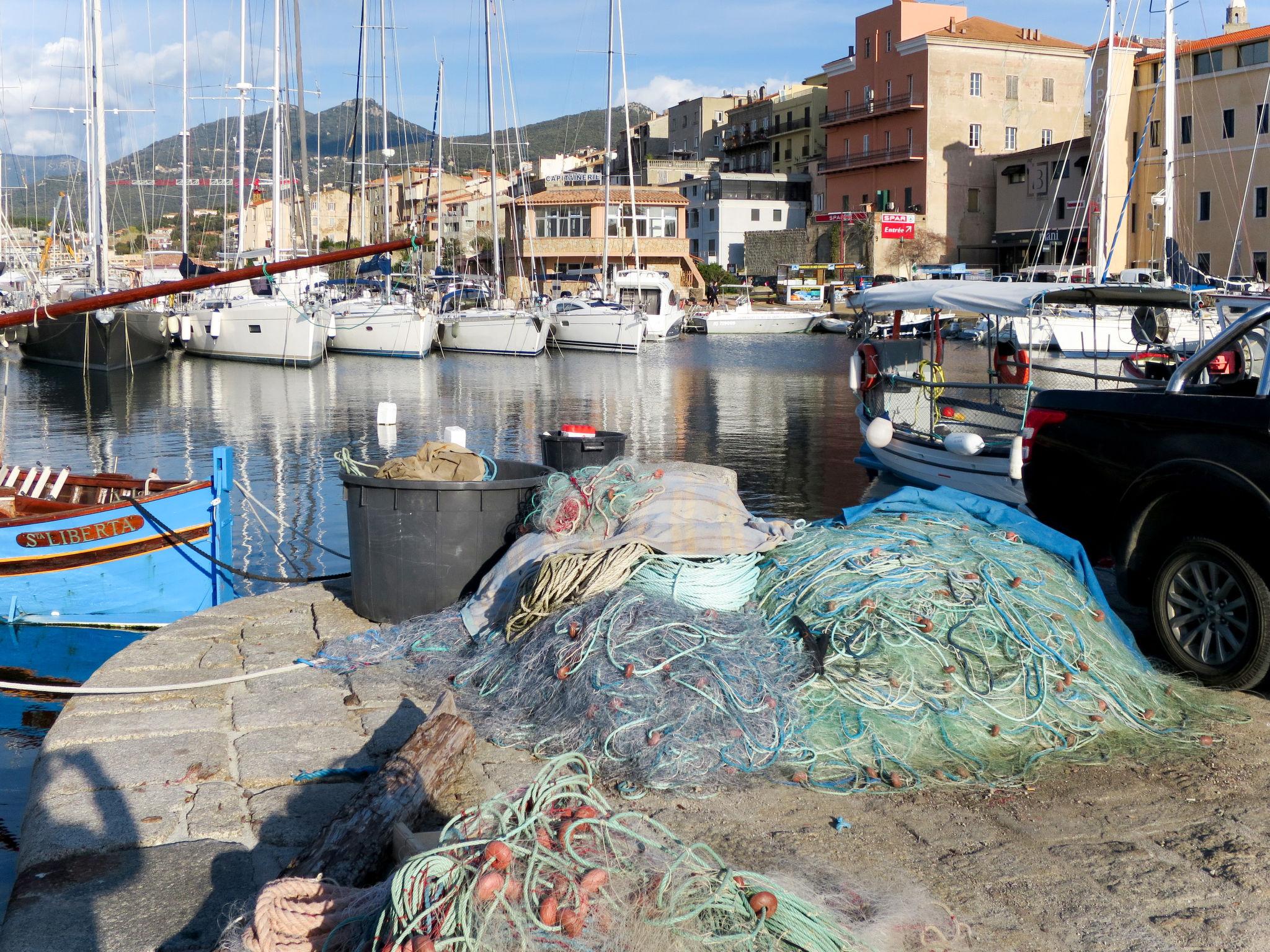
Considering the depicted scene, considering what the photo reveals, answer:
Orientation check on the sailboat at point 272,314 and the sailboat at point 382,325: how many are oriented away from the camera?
0

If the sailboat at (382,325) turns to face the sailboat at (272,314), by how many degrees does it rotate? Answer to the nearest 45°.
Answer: approximately 90° to its right

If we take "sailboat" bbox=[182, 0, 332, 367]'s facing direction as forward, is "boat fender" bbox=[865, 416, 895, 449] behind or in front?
in front

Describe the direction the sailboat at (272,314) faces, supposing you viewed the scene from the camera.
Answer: facing the viewer and to the right of the viewer

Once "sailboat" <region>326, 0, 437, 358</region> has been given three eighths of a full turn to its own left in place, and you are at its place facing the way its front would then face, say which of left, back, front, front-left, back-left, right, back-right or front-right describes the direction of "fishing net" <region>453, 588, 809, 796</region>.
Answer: back

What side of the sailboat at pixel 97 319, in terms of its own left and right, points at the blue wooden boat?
front

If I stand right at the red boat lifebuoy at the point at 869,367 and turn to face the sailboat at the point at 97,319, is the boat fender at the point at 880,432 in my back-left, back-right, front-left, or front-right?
back-left

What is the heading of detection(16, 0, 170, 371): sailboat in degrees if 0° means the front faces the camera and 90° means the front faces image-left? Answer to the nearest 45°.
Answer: approximately 0°
